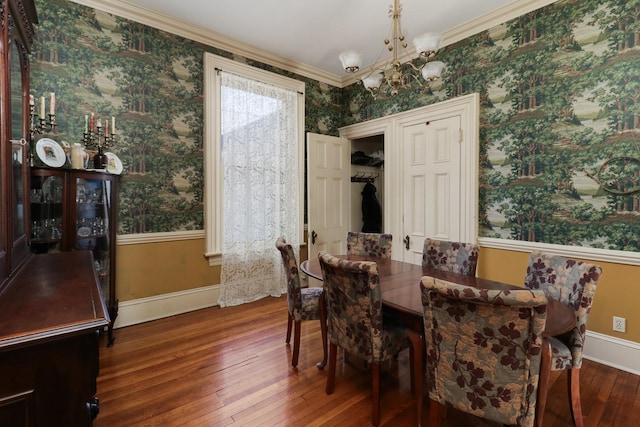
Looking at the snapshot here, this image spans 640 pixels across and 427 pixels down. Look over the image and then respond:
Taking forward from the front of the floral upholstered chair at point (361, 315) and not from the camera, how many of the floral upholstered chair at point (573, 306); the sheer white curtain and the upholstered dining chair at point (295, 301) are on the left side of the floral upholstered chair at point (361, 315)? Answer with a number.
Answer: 2

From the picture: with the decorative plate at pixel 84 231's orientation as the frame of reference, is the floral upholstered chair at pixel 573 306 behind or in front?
in front

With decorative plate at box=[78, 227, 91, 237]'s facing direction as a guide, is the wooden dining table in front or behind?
in front

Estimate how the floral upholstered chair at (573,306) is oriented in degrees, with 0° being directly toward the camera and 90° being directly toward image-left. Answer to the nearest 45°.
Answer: approximately 45°

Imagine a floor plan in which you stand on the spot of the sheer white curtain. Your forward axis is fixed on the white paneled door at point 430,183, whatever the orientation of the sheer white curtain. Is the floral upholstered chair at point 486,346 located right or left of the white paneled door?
right

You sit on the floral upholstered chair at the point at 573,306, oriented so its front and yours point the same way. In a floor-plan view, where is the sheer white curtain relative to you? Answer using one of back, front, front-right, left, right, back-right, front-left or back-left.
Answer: front-right

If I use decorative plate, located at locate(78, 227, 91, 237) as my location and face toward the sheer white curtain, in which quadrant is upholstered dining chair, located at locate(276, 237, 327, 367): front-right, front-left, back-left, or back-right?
front-right

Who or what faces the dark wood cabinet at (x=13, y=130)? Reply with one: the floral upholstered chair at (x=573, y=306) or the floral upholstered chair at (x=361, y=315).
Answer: the floral upholstered chair at (x=573, y=306)

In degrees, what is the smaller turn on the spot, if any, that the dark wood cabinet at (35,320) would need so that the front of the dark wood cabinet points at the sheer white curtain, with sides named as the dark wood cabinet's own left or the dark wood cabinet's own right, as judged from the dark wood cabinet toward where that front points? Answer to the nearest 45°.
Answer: approximately 45° to the dark wood cabinet's own left

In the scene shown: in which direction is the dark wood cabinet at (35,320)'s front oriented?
to the viewer's right

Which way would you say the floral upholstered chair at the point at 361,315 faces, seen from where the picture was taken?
facing away from the viewer and to the right of the viewer

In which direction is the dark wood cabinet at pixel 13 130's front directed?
to the viewer's right
